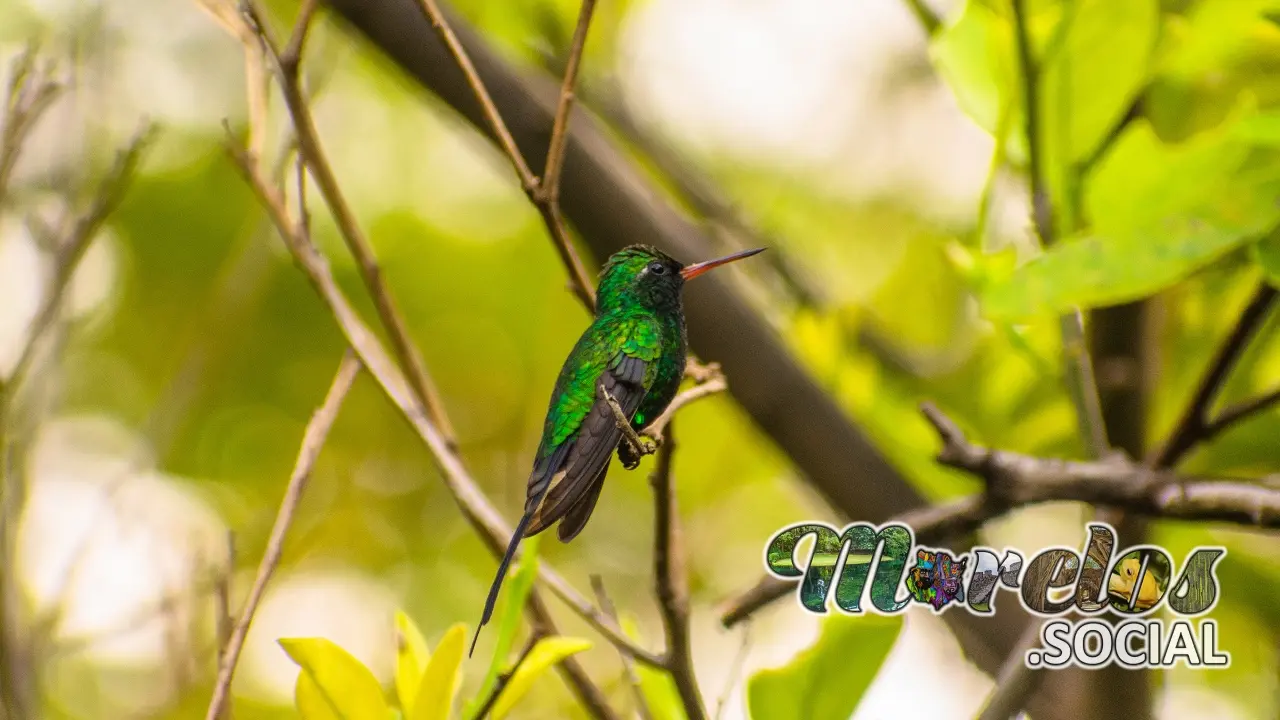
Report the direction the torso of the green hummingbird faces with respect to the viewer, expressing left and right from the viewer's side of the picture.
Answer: facing to the right of the viewer
